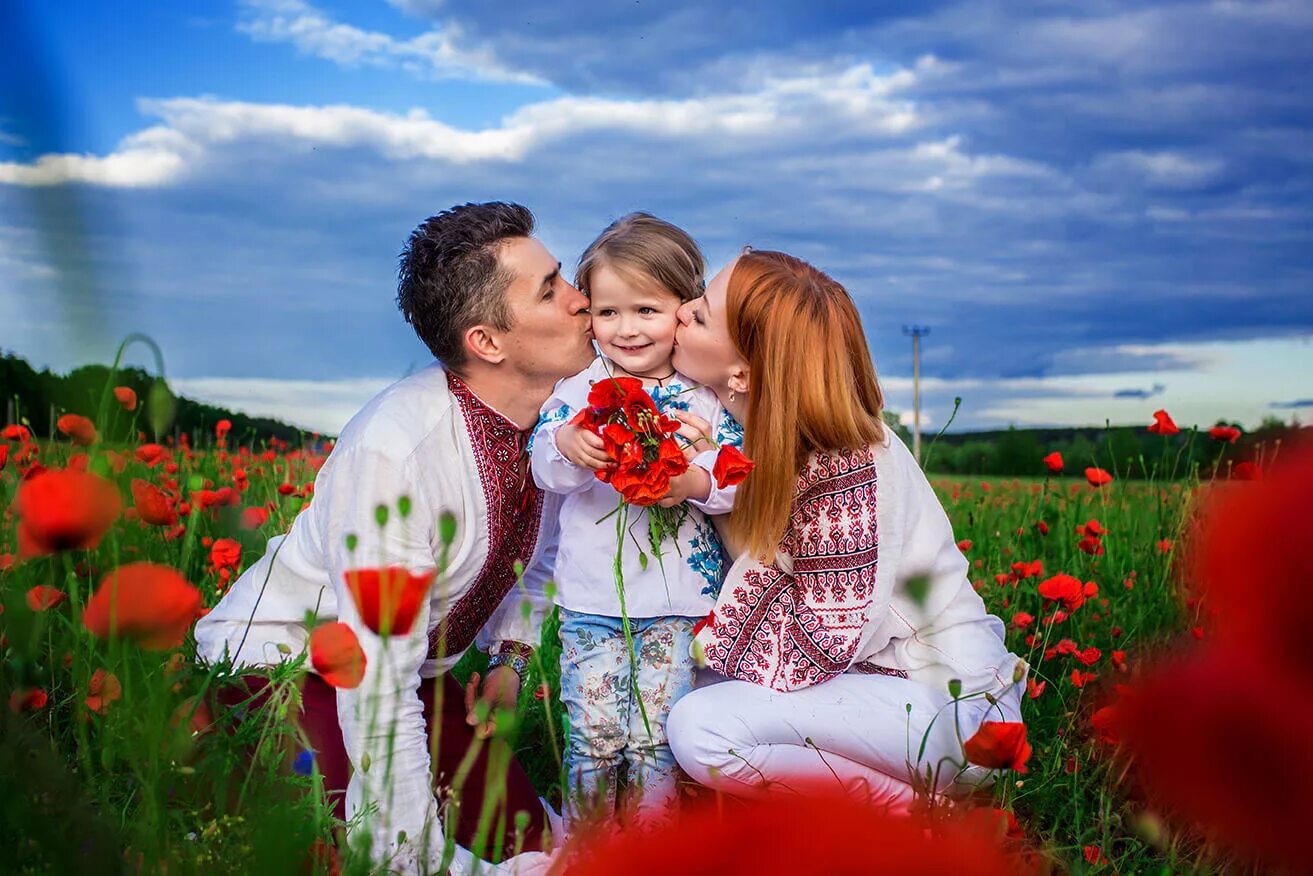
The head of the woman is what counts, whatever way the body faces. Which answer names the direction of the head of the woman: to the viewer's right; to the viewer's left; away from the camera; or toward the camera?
to the viewer's left

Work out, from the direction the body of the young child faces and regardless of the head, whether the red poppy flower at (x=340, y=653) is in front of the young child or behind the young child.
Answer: in front

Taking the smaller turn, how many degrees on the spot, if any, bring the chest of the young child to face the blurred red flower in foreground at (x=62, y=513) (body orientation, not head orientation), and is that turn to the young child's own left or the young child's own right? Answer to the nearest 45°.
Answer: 0° — they already face it

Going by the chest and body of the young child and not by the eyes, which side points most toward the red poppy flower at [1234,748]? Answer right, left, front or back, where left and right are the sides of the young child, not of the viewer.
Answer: front

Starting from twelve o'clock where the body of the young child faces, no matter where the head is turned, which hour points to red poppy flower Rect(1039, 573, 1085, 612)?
The red poppy flower is roughly at 9 o'clock from the young child.

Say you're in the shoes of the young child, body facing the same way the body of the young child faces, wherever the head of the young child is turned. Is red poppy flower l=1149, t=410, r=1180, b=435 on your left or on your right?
on your left

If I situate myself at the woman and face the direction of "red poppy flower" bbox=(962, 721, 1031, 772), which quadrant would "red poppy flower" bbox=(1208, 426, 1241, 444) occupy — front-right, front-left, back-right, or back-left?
back-left

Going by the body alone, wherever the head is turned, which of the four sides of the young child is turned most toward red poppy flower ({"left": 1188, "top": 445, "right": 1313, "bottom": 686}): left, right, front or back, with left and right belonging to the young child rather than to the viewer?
front

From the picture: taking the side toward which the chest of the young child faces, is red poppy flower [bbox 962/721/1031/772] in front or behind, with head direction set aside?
in front

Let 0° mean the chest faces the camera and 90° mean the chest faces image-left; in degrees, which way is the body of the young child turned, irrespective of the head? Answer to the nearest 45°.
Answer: approximately 0°

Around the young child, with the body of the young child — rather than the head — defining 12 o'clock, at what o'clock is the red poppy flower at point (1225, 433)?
The red poppy flower is roughly at 8 o'clock from the young child.

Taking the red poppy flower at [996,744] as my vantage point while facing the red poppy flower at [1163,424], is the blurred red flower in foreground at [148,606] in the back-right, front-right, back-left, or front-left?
back-left
